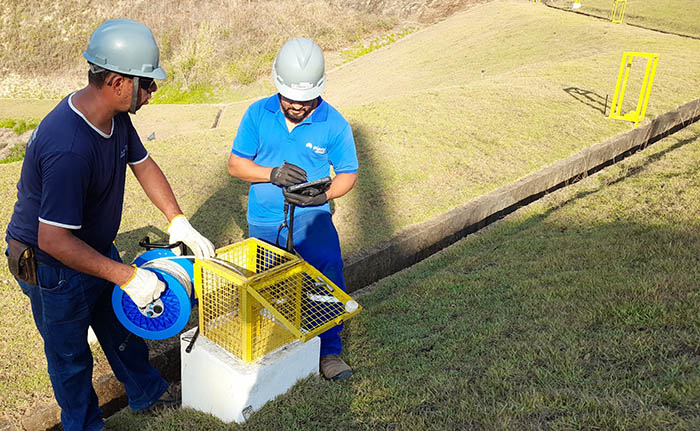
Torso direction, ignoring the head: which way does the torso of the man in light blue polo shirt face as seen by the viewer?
toward the camera

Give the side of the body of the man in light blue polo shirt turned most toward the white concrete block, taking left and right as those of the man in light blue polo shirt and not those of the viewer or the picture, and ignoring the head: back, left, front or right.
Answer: front

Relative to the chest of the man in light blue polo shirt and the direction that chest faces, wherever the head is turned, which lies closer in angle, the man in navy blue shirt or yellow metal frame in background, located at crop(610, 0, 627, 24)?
the man in navy blue shirt

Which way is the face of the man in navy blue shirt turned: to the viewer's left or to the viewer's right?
to the viewer's right

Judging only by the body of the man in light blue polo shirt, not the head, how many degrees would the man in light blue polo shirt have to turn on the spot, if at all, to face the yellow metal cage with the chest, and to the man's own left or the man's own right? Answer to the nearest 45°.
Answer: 0° — they already face it

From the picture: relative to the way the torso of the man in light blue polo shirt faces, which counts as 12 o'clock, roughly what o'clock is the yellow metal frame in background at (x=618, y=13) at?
The yellow metal frame in background is roughly at 7 o'clock from the man in light blue polo shirt.

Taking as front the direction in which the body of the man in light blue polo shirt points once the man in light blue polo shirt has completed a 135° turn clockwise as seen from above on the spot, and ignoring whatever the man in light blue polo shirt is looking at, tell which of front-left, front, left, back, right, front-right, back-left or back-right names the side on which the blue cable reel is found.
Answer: left

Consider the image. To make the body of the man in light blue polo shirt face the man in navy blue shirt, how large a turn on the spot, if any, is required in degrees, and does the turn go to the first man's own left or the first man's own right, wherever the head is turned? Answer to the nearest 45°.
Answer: approximately 45° to the first man's own right
